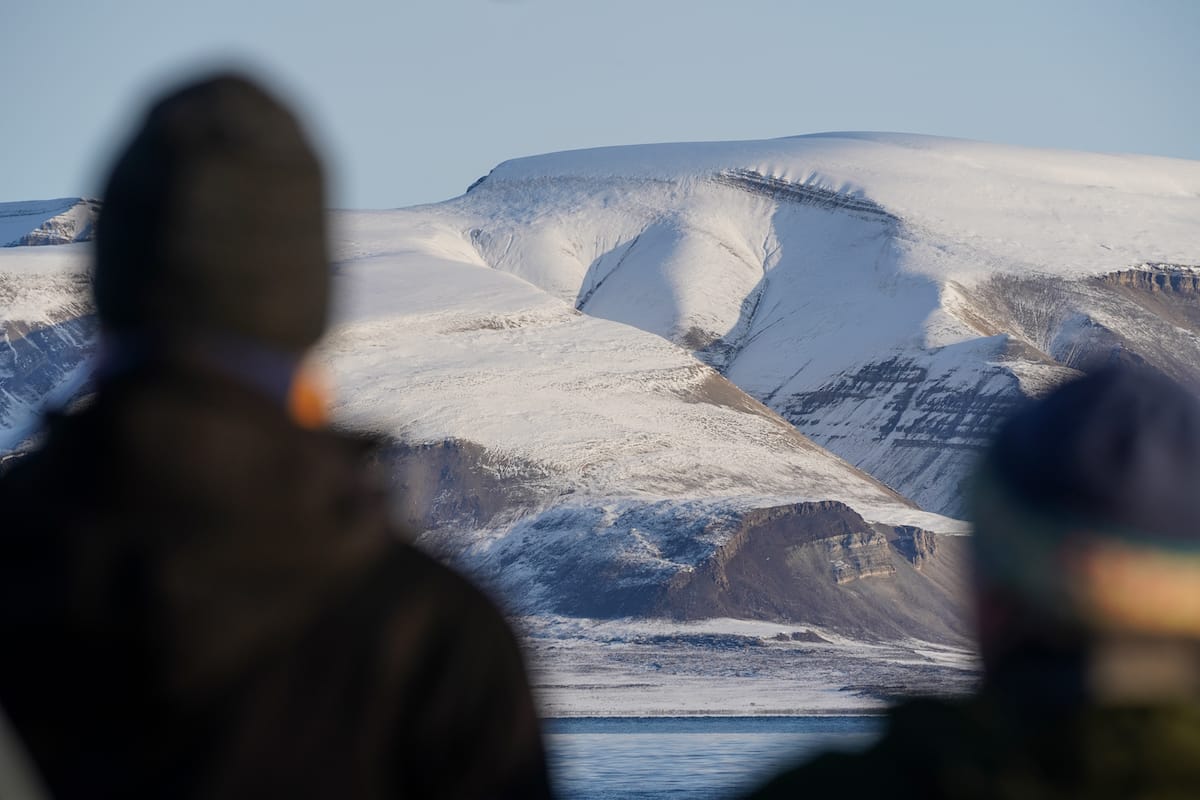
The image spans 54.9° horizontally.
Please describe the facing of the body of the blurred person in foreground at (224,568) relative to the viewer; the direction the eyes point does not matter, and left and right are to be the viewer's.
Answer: facing away from the viewer

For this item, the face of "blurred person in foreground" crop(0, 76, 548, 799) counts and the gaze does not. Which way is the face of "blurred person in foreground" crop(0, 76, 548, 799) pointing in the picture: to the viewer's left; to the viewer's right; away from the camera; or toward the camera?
away from the camera

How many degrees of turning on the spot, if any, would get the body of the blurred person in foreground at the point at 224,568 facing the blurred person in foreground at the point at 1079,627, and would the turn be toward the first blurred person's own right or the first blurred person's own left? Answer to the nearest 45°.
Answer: approximately 90° to the first blurred person's own right
